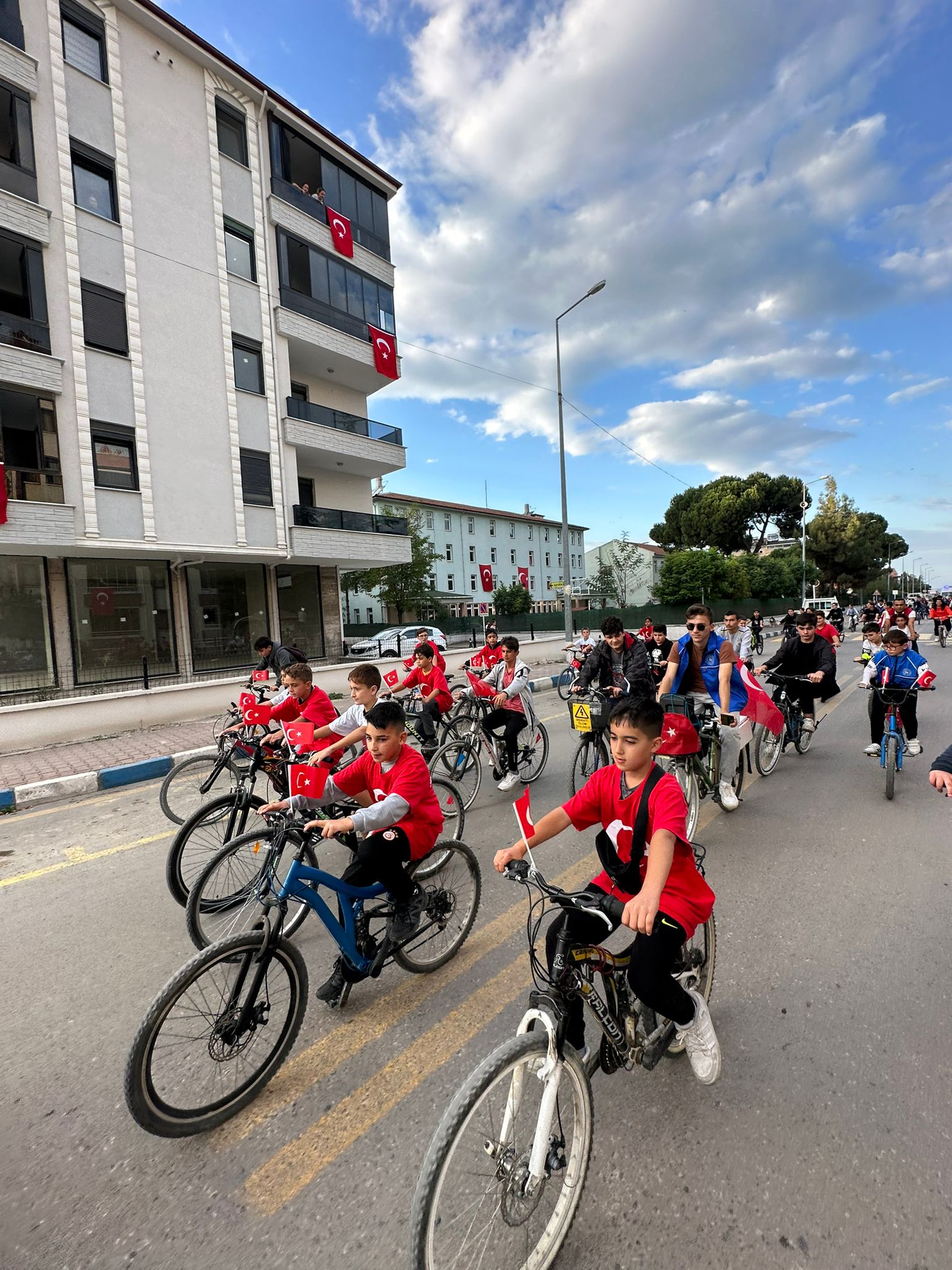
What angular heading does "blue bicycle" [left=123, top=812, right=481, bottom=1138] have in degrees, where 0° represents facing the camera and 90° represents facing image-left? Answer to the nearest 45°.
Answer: approximately 45°

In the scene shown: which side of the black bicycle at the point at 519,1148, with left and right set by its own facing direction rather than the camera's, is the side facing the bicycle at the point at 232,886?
right

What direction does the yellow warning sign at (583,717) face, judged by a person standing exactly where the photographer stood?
facing the viewer

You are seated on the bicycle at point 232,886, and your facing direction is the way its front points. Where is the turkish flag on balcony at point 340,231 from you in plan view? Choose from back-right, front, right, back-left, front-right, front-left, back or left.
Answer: back-right

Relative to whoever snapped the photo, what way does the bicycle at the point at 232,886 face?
facing the viewer and to the left of the viewer

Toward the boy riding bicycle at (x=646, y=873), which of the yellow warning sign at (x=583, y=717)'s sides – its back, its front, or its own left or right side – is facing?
front

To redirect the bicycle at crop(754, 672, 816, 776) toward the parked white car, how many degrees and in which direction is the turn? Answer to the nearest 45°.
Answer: approximately 90° to its right

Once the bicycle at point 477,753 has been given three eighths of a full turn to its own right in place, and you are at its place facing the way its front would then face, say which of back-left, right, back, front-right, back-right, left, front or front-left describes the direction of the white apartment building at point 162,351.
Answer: front-left

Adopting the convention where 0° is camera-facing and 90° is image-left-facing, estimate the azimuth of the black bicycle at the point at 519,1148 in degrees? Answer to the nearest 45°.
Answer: approximately 45°

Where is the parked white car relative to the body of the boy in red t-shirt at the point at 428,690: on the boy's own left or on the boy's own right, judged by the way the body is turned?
on the boy's own right

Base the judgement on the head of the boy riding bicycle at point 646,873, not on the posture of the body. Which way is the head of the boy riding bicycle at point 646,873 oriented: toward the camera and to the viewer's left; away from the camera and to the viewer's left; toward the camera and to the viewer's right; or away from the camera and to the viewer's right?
toward the camera and to the viewer's left

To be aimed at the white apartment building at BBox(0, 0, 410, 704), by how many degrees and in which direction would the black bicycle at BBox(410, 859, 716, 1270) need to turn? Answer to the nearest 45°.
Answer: approximately 90° to its right

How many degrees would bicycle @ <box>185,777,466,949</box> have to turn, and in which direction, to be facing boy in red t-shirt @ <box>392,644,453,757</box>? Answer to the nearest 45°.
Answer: approximately 180°

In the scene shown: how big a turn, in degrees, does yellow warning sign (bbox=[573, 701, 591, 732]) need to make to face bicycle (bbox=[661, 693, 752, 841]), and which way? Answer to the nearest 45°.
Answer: approximately 90° to its left

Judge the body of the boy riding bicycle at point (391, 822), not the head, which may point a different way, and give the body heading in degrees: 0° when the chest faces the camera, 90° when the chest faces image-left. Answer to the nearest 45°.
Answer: approximately 45°

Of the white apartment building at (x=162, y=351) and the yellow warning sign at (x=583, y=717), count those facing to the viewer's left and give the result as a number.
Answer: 0

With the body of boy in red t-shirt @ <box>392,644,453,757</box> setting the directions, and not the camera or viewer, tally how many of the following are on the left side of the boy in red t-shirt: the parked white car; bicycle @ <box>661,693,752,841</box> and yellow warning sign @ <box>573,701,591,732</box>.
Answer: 2
